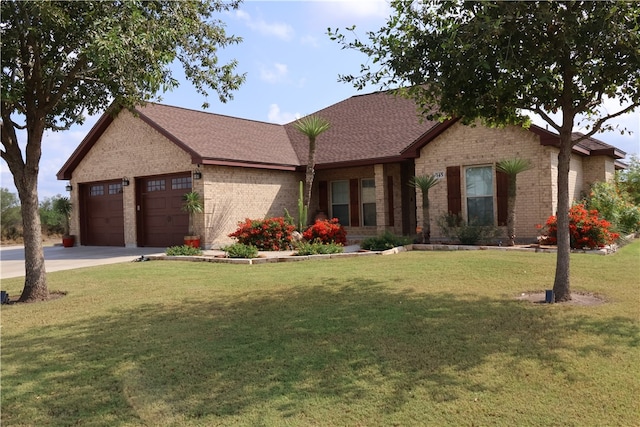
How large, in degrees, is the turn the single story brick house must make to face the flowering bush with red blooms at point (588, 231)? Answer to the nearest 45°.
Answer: approximately 90° to its left

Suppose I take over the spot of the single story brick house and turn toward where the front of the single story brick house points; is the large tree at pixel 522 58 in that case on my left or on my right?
on my left

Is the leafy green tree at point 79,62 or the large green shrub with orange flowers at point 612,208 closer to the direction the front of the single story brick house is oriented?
the leafy green tree

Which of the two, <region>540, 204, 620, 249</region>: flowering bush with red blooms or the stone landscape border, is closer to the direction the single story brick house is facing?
the stone landscape border

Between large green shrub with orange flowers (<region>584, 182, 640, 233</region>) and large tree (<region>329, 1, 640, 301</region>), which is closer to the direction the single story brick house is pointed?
the large tree

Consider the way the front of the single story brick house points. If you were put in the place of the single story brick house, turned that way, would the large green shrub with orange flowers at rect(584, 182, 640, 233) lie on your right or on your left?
on your left

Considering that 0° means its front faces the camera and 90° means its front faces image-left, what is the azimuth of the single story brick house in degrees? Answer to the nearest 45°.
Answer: approximately 45°
